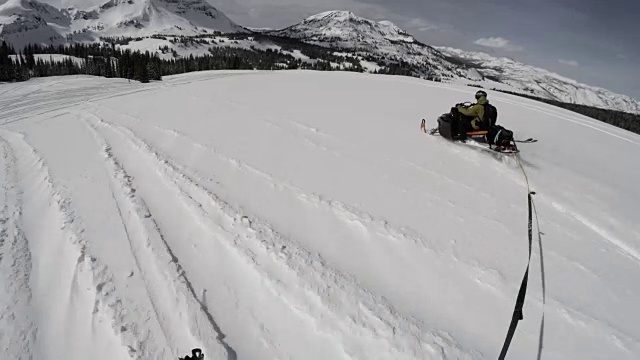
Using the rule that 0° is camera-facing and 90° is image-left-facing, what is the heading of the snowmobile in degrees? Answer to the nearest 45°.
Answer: approximately 135°

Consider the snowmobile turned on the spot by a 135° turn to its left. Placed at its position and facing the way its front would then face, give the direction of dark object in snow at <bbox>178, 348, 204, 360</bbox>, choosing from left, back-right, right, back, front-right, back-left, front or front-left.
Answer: front
